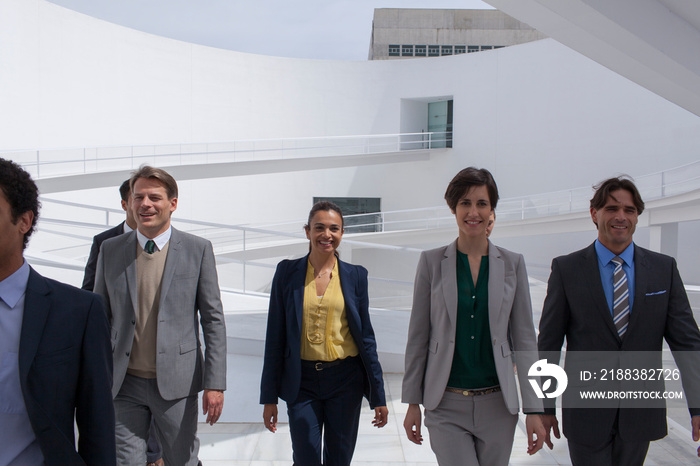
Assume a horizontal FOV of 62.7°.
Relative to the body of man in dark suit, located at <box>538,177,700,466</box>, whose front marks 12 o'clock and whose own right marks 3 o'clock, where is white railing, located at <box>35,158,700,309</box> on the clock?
The white railing is roughly at 5 o'clock from the man in dark suit.

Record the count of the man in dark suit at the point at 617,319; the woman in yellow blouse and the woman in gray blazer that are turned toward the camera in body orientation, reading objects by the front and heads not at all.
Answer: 3

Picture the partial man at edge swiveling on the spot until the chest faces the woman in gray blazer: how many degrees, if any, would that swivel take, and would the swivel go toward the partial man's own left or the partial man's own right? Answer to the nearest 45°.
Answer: approximately 135° to the partial man's own left

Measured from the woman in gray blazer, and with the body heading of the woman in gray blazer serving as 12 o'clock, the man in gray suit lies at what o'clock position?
The man in gray suit is roughly at 3 o'clock from the woman in gray blazer.

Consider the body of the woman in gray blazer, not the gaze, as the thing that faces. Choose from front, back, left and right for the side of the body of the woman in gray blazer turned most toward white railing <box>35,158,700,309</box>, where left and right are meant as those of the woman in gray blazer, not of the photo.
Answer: back

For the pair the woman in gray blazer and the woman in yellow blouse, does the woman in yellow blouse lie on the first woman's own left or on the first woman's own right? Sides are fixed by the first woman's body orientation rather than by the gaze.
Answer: on the first woman's own right
